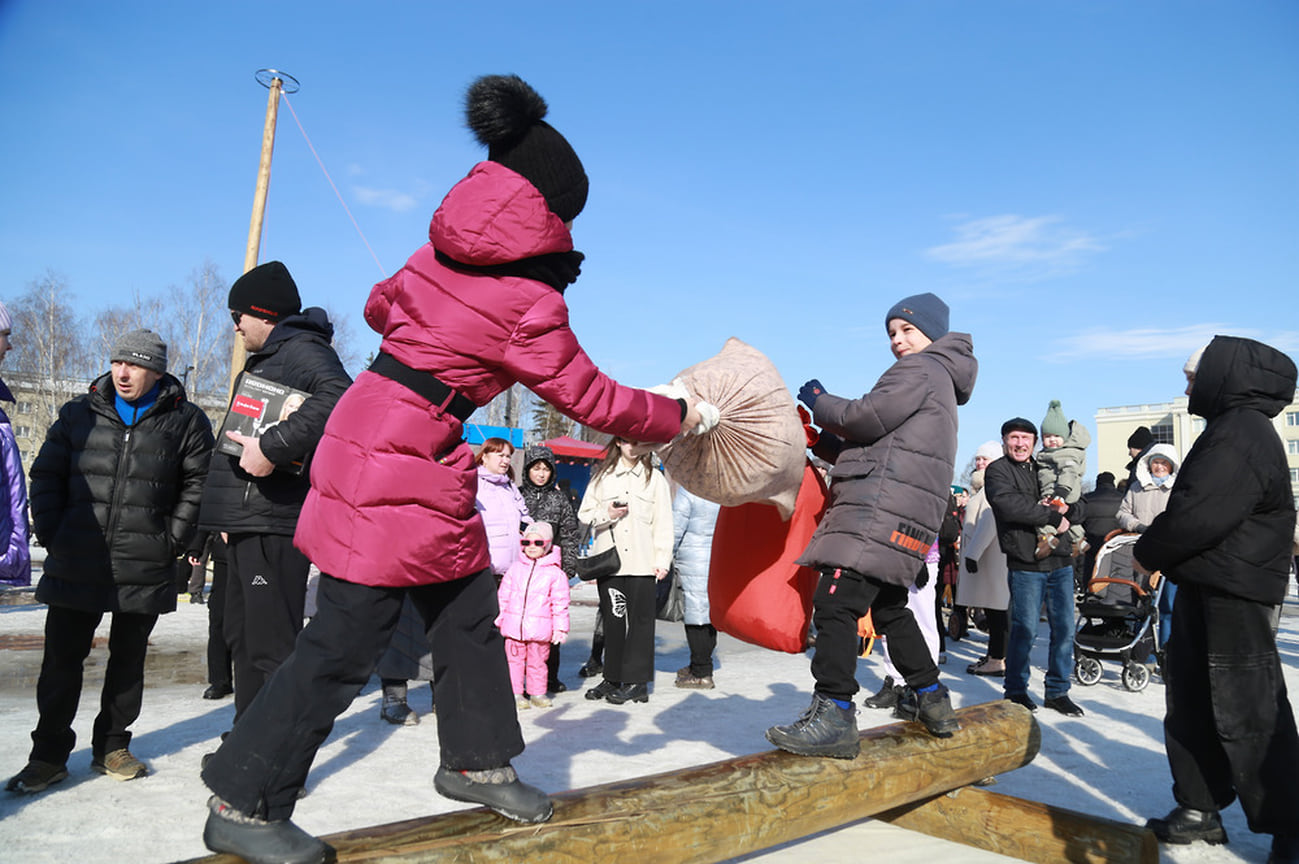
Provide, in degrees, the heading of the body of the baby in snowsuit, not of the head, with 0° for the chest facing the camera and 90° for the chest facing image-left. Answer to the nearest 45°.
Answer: approximately 45°

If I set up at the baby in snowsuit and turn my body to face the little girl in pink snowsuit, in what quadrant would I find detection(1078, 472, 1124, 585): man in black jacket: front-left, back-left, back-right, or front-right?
back-right

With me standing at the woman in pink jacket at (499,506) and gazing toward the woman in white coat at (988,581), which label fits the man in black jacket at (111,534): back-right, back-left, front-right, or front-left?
back-right

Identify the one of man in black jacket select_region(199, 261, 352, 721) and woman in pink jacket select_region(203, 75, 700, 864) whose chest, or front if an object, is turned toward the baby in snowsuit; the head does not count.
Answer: the woman in pink jacket

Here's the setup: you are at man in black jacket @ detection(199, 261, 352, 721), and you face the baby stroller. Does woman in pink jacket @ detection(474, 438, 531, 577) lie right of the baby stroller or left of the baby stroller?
left

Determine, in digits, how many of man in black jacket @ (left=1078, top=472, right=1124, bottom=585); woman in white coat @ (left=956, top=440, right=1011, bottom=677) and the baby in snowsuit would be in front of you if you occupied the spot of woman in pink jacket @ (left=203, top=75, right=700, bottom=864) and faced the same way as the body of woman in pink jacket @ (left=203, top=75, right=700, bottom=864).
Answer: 3

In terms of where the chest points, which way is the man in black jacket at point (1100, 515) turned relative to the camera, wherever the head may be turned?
away from the camera

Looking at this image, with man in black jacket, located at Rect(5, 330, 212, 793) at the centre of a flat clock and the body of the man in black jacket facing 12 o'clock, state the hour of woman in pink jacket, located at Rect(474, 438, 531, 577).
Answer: The woman in pink jacket is roughly at 8 o'clock from the man in black jacket.

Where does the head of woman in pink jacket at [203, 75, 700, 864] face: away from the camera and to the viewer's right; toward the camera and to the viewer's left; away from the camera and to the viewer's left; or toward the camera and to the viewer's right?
away from the camera and to the viewer's right

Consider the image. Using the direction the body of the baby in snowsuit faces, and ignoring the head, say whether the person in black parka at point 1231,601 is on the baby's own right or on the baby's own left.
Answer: on the baby's own left

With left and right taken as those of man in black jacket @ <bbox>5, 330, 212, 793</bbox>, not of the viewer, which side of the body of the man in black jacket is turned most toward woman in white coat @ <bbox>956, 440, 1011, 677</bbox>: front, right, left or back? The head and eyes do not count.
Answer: left
